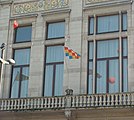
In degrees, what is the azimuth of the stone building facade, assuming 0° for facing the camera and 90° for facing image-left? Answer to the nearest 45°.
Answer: approximately 0°
